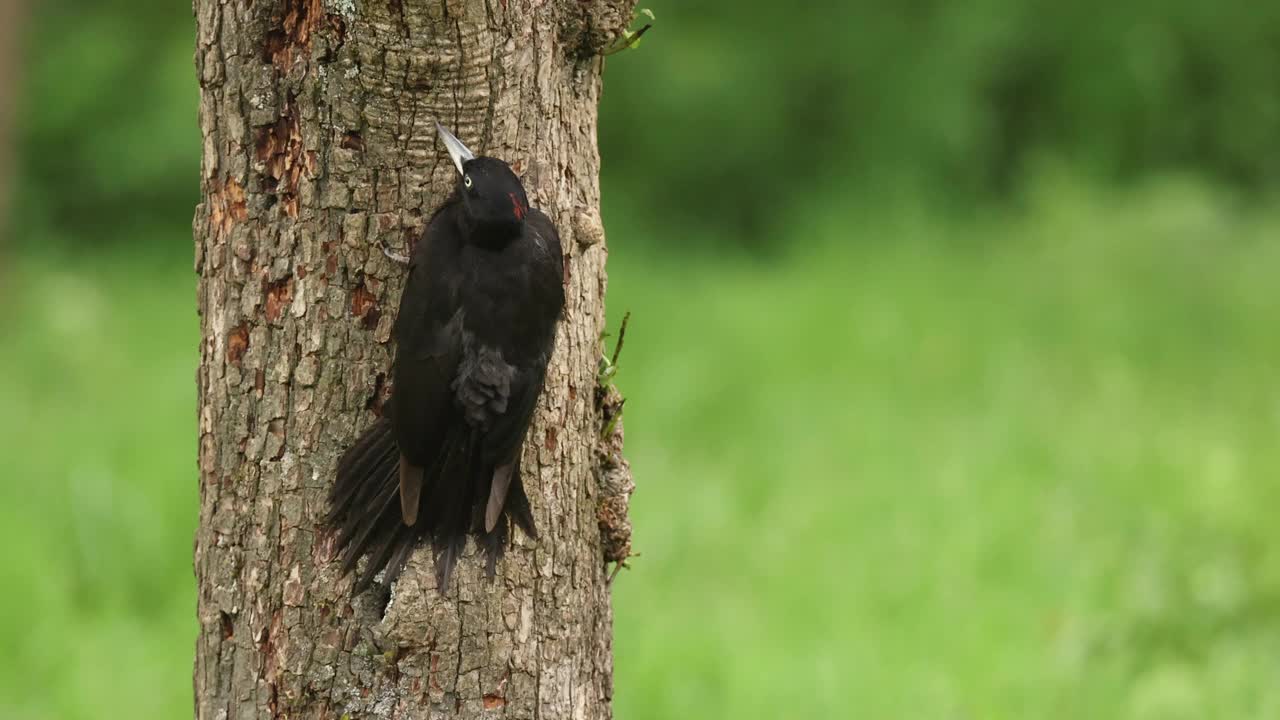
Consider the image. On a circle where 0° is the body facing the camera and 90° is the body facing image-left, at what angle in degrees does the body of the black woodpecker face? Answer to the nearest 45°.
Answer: approximately 180°
